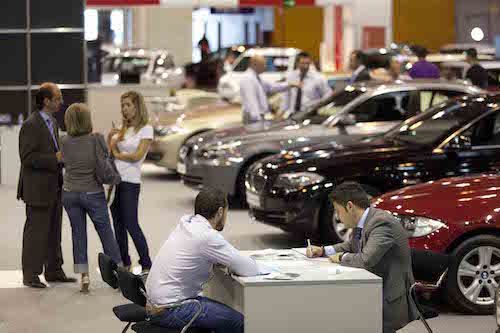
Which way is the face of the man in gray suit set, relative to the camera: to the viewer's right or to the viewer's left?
to the viewer's left

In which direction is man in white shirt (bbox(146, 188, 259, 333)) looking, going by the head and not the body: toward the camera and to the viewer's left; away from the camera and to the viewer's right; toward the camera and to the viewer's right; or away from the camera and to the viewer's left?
away from the camera and to the viewer's right

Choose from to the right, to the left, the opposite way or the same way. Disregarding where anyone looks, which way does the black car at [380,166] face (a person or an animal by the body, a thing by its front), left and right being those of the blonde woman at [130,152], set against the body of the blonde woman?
the same way

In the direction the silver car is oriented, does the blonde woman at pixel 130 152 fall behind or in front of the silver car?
in front

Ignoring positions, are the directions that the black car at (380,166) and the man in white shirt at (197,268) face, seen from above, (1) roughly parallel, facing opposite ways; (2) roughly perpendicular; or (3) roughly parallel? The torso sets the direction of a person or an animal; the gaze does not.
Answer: roughly parallel, facing opposite ways

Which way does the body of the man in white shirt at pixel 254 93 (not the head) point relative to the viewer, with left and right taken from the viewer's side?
facing to the right of the viewer

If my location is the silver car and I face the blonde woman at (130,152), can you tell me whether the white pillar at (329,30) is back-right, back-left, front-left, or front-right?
back-right

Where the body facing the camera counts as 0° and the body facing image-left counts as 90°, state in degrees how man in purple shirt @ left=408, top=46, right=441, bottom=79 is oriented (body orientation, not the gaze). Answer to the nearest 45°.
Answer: approximately 180°

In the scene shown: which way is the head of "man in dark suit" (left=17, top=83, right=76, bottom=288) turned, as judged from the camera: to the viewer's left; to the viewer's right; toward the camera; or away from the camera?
to the viewer's right

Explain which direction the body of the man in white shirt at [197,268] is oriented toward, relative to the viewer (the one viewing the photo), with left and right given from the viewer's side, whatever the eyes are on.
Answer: facing away from the viewer and to the right of the viewer

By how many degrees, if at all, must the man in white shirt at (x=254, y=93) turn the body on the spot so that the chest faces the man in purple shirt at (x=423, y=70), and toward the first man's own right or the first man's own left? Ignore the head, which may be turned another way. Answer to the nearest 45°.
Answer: approximately 45° to the first man's own left

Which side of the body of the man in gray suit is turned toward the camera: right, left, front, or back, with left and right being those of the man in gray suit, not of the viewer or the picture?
left

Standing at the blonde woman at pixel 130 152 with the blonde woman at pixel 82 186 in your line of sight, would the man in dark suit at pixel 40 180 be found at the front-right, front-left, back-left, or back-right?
front-right

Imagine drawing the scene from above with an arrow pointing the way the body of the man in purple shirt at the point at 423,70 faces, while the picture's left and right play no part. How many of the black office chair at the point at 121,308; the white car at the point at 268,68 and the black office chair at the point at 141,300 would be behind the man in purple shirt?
2

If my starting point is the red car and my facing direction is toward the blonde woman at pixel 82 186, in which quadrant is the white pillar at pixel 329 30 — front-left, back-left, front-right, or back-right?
front-right

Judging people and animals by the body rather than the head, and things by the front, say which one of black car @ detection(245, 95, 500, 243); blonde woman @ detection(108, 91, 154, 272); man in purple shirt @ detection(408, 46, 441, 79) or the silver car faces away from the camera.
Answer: the man in purple shirt
